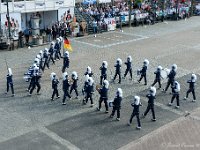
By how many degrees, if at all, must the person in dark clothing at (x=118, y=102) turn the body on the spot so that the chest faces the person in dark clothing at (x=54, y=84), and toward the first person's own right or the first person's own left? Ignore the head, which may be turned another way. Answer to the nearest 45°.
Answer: approximately 45° to the first person's own right

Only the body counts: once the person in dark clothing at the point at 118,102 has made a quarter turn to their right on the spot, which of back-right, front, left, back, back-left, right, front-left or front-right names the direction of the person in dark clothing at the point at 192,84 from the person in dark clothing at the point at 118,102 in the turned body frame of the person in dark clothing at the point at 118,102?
front-right

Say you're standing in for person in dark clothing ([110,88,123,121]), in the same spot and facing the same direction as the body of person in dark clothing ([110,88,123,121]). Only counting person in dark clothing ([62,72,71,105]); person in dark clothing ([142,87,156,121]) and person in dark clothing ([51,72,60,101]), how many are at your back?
1

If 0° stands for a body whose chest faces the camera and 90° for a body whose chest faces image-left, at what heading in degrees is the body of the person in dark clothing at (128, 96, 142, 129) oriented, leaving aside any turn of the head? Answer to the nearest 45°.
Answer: approximately 135°

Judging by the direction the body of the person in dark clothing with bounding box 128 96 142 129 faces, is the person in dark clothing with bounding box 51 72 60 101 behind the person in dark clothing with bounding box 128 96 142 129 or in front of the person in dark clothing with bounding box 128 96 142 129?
in front

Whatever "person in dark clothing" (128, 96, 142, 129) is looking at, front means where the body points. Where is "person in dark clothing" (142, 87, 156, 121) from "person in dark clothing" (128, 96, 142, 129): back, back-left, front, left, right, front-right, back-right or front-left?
right

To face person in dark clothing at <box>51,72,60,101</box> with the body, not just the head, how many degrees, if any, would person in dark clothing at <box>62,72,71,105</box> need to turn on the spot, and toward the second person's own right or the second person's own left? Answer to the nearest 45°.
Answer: approximately 45° to the second person's own right

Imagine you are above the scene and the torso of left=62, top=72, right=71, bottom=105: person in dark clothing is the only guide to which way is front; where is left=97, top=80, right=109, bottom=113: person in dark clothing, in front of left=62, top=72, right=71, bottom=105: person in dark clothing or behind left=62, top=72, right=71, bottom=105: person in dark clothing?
behind

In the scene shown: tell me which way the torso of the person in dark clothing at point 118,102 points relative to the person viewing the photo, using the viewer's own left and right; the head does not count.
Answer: facing to the left of the viewer

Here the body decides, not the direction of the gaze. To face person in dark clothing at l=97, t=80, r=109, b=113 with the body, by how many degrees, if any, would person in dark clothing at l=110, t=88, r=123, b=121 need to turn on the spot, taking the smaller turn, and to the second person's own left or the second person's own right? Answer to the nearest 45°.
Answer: approximately 45° to the second person's own right

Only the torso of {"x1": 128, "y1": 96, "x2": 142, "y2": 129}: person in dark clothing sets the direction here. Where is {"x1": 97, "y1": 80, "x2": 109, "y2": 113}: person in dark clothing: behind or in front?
in front

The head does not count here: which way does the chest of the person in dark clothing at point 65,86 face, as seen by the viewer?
to the viewer's left
